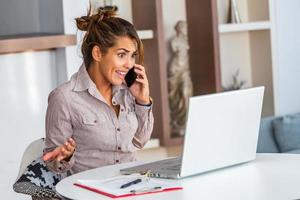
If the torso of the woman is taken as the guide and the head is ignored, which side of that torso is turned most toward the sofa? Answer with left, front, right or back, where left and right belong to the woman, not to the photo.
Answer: left

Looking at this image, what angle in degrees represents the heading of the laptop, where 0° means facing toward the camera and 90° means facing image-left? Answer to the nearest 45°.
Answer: approximately 135°

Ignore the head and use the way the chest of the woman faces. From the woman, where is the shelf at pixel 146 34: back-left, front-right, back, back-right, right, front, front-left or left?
back-left

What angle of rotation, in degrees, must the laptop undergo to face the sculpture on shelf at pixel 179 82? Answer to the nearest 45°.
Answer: approximately 45° to its right

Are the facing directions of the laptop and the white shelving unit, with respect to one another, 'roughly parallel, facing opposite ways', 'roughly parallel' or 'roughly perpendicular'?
roughly perpendicular

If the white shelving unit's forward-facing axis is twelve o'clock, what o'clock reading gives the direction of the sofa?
The sofa is roughly at 10 o'clock from the white shelving unit.

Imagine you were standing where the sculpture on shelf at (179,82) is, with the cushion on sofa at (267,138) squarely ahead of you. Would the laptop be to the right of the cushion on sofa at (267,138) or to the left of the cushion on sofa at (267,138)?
right
